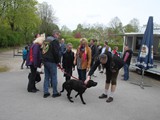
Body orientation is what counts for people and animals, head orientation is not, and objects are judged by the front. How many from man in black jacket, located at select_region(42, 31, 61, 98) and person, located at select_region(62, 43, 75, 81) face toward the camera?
1

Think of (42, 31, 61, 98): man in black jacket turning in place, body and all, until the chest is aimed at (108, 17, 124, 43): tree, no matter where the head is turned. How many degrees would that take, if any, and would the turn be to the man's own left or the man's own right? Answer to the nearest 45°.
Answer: approximately 45° to the man's own left

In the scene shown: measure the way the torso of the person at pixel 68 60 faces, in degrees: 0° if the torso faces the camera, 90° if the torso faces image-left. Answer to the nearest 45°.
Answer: approximately 0°

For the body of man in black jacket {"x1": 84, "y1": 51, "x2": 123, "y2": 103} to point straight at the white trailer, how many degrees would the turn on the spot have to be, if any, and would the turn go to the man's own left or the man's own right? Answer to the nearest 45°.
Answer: approximately 135° to the man's own right

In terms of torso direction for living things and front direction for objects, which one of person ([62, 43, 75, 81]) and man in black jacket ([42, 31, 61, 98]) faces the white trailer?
the man in black jacket

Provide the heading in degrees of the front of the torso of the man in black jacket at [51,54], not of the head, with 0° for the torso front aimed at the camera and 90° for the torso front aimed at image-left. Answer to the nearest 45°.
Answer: approximately 225°

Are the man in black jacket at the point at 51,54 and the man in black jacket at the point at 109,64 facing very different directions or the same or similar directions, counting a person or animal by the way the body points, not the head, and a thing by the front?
very different directions

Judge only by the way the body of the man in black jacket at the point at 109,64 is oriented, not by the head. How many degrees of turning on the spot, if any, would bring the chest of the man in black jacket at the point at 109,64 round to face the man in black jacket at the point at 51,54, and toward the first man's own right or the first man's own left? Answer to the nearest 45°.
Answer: approximately 45° to the first man's own right
